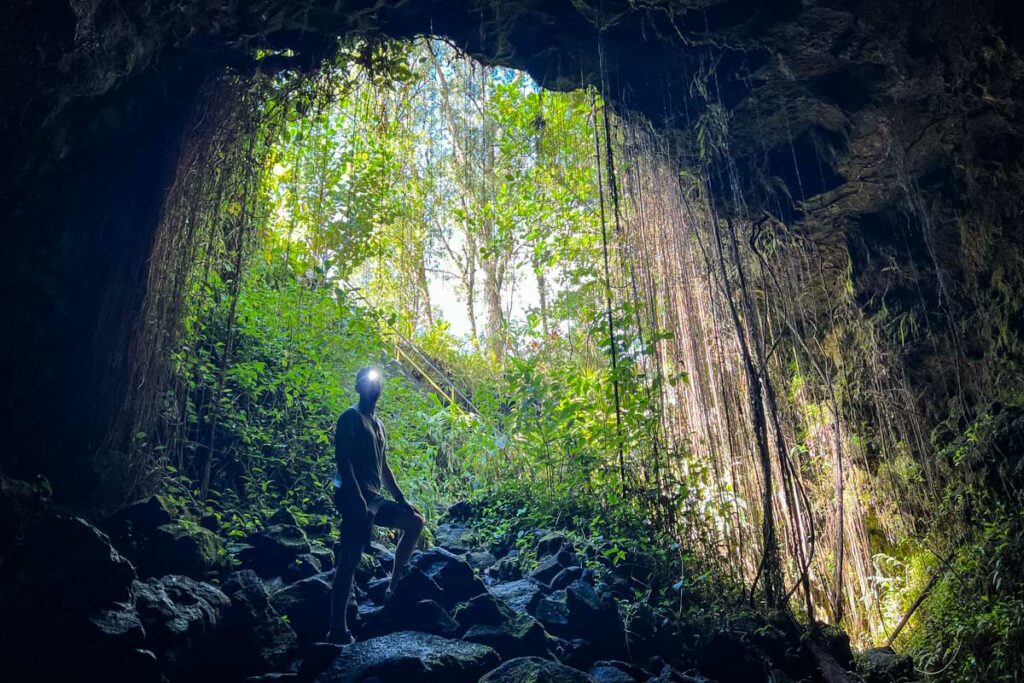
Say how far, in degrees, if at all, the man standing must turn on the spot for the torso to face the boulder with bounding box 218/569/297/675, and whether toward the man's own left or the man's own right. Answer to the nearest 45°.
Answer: approximately 90° to the man's own right

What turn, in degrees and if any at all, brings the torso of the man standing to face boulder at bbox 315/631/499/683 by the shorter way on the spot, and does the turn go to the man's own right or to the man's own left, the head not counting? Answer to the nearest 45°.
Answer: approximately 45° to the man's own right

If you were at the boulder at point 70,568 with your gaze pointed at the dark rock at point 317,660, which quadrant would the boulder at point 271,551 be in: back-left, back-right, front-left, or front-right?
front-left

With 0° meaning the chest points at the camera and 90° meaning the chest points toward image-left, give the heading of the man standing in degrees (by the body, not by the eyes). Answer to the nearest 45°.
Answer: approximately 315°

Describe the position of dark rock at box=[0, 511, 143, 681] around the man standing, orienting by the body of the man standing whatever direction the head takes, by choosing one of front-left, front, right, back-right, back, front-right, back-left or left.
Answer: right

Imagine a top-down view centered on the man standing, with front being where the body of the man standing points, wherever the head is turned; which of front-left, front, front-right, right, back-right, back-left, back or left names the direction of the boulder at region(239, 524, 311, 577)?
back

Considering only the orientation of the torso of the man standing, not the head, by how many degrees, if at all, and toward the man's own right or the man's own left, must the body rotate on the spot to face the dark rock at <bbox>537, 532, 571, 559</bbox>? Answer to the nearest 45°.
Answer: approximately 90° to the man's own left

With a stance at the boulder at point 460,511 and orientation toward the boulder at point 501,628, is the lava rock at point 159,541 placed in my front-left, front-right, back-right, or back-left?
front-right
